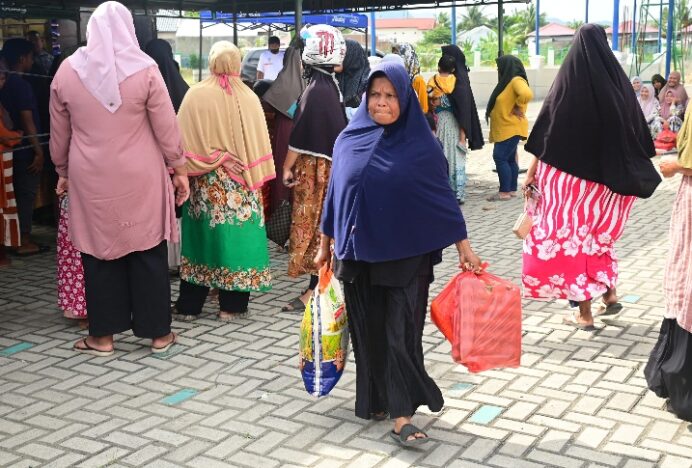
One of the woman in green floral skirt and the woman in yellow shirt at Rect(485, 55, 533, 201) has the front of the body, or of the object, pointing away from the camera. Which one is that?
the woman in green floral skirt

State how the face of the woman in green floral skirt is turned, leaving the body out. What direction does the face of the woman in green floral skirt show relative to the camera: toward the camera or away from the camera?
away from the camera

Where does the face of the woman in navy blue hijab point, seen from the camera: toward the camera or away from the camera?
toward the camera

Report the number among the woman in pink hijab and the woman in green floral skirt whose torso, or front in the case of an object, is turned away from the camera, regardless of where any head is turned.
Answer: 2

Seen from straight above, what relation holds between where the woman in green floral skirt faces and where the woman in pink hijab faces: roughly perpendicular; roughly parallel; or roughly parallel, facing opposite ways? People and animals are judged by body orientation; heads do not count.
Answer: roughly parallel

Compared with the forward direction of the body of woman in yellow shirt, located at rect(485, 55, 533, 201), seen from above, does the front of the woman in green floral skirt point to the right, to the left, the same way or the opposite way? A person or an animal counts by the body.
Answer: to the right

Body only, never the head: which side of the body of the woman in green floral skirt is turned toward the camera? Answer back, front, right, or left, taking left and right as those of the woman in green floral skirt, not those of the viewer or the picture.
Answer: back

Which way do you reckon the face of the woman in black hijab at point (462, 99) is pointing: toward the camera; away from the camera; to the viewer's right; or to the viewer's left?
away from the camera

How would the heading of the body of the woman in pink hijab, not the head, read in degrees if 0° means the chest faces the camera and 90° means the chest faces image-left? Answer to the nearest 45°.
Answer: approximately 180°

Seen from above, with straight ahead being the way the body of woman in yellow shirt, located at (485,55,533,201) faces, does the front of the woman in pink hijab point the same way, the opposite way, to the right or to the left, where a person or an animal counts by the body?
to the right

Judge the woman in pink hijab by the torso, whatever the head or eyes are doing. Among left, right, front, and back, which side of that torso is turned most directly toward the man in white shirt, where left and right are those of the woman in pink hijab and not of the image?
front

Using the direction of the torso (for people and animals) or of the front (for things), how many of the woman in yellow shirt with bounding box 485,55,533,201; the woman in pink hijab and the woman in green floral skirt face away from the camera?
2

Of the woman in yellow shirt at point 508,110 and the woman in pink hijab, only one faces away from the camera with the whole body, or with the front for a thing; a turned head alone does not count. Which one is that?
the woman in pink hijab

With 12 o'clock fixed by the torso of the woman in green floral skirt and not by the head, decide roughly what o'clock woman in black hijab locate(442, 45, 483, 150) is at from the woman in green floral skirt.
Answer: The woman in black hijab is roughly at 1 o'clock from the woman in green floral skirt.

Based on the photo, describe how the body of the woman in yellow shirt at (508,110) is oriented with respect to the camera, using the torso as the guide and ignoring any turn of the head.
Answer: to the viewer's left

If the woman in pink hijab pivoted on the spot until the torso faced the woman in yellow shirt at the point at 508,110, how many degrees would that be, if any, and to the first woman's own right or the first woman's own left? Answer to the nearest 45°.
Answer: approximately 45° to the first woman's own right
